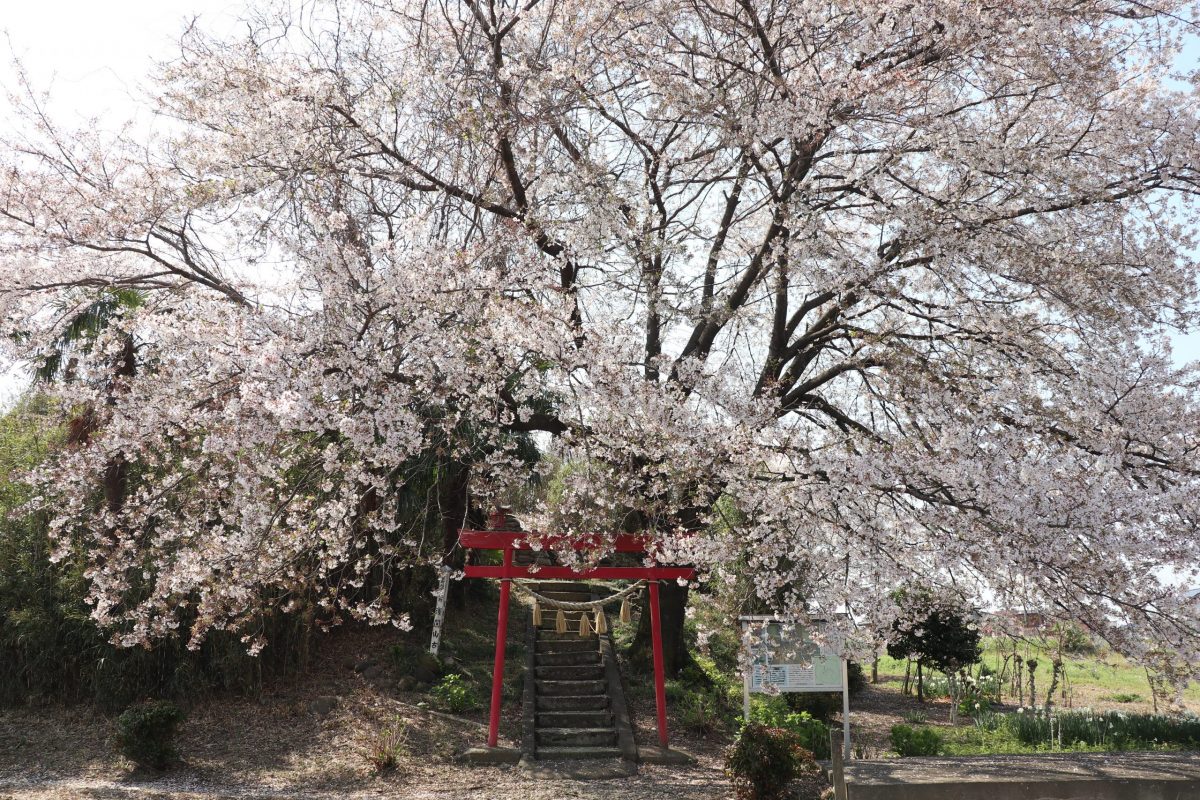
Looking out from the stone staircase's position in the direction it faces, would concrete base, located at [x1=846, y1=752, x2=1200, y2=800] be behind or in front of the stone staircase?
in front

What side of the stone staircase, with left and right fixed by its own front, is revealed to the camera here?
front

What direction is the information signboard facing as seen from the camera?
toward the camera

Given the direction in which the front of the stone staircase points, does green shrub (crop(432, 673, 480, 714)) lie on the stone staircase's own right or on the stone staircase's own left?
on the stone staircase's own right

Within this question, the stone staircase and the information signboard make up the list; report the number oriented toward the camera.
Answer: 2

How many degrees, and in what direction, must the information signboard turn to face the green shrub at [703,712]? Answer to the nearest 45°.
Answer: approximately 135° to its right

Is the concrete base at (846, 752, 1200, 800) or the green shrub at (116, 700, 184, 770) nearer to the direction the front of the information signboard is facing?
the concrete base

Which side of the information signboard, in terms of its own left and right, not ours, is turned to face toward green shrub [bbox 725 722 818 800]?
front
